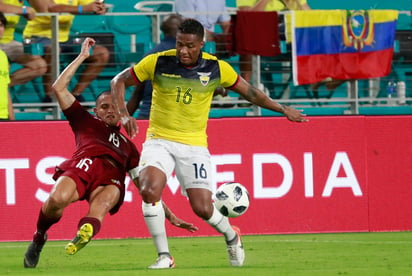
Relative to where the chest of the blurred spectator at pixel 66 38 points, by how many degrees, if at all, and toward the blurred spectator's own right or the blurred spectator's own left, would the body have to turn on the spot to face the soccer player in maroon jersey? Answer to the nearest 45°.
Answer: approximately 45° to the blurred spectator's own right

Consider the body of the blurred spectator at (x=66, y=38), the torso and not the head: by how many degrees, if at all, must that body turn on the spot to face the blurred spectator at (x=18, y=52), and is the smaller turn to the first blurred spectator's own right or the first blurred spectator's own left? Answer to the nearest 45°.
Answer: approximately 135° to the first blurred spectator's own right

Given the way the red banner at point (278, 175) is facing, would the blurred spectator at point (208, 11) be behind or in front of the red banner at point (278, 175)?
behind

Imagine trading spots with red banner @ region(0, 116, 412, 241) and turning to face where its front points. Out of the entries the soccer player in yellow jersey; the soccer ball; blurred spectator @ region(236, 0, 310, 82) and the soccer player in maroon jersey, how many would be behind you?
1

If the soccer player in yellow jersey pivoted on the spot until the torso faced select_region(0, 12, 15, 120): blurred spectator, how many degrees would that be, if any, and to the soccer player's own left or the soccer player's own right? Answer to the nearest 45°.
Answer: approximately 135° to the soccer player's own right

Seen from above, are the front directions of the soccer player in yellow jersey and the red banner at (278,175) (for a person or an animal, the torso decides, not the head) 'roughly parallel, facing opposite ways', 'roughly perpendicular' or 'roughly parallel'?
roughly parallel

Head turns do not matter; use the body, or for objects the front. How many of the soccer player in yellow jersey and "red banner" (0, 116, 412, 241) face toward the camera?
2

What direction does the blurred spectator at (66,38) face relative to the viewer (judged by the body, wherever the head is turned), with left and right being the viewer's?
facing the viewer and to the right of the viewer

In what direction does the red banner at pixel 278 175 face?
toward the camera

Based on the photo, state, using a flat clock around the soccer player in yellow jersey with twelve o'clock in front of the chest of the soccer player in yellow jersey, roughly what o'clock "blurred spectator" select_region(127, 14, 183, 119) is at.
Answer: The blurred spectator is roughly at 6 o'clock from the soccer player in yellow jersey.

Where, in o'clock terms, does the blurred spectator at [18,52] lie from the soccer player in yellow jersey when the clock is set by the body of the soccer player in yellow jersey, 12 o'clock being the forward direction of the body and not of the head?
The blurred spectator is roughly at 5 o'clock from the soccer player in yellow jersey.

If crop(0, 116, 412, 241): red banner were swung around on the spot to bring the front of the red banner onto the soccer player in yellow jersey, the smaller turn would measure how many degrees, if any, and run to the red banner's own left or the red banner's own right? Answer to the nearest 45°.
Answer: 0° — it already faces them

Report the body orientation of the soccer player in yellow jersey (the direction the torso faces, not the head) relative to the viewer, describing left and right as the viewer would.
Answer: facing the viewer
